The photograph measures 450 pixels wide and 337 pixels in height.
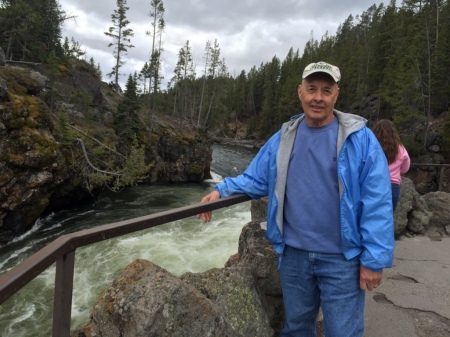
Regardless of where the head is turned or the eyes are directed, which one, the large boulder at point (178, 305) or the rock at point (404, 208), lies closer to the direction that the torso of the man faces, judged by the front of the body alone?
the large boulder

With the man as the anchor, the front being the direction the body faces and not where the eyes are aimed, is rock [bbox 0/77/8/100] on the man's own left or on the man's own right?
on the man's own right

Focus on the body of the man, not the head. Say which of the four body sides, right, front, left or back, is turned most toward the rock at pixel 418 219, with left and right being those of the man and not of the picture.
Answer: back

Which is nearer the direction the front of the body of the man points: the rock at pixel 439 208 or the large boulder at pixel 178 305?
the large boulder

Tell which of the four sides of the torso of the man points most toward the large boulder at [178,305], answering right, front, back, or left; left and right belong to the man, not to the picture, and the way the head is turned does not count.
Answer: right

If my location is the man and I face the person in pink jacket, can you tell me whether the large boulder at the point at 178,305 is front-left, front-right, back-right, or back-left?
back-left

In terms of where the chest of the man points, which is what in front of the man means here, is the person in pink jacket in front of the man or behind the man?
behind

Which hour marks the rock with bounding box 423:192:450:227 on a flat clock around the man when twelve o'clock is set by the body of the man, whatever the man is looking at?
The rock is roughly at 7 o'clock from the man.

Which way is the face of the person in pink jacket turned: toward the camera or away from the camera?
away from the camera

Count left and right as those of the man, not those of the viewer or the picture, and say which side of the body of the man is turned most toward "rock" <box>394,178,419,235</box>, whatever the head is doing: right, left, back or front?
back

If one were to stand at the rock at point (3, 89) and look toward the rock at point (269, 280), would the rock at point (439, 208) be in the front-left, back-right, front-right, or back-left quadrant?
front-left

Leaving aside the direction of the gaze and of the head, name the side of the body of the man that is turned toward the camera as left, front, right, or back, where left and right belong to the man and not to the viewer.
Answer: front
